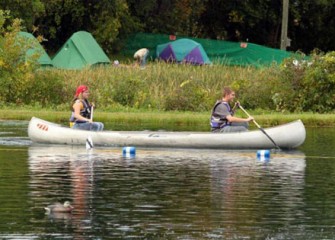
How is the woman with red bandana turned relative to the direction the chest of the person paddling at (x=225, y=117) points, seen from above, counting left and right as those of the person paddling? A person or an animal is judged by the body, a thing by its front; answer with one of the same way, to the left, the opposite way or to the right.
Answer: the same way
